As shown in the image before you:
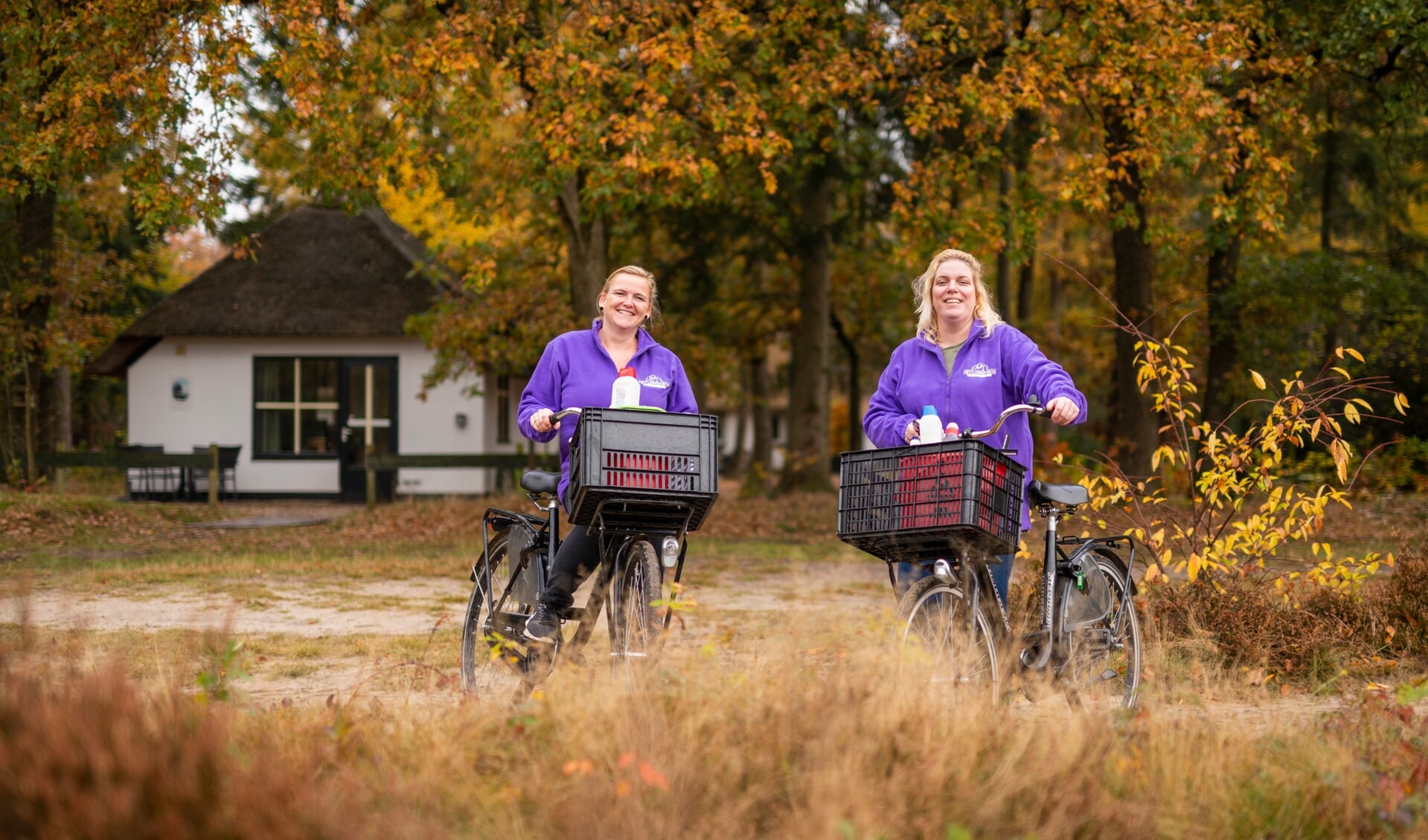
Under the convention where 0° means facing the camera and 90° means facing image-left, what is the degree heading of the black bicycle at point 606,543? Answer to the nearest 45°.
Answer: approximately 315°

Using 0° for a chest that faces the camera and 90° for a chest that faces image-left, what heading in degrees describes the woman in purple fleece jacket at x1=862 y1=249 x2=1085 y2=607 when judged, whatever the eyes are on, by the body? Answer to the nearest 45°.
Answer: approximately 0°

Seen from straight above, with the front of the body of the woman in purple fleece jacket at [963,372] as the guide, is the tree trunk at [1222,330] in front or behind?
behind

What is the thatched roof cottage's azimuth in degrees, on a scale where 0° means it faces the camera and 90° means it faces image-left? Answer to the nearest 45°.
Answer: approximately 0°

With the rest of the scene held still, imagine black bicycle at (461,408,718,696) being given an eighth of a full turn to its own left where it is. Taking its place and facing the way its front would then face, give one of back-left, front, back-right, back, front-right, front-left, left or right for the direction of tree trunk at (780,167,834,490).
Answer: left

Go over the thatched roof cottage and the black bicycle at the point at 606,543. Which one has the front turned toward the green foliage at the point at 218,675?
the thatched roof cottage

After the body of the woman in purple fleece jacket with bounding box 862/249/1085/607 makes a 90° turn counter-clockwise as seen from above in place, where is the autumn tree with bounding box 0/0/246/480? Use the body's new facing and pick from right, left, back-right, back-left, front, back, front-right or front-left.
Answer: back-left

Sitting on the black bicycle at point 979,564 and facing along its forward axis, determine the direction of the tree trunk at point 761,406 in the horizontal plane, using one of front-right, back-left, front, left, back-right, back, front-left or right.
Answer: back-right

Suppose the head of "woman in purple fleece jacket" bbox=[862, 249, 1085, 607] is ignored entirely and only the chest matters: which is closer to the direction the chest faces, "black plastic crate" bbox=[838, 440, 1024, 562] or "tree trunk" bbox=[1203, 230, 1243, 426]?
the black plastic crate
